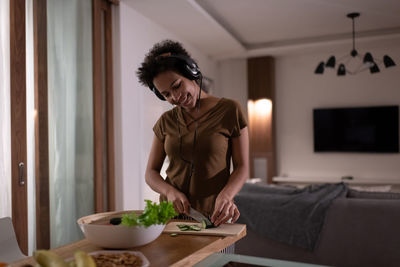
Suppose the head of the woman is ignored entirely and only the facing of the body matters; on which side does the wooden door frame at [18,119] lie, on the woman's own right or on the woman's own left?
on the woman's own right

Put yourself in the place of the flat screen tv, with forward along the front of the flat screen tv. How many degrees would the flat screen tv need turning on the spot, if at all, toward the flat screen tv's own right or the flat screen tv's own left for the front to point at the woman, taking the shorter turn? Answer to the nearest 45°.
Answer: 0° — it already faces them

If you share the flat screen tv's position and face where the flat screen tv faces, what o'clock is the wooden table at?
The wooden table is roughly at 12 o'clock from the flat screen tv.

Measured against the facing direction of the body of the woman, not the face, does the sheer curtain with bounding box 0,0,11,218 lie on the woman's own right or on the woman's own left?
on the woman's own right

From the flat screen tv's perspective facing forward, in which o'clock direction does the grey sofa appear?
The grey sofa is roughly at 12 o'clock from the flat screen tv.

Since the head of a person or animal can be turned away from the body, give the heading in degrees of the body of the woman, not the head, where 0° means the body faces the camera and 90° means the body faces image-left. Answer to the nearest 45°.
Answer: approximately 0°

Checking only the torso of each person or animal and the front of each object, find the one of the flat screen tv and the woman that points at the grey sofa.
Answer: the flat screen tv
